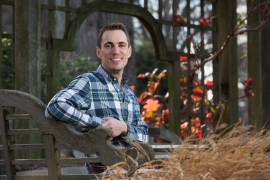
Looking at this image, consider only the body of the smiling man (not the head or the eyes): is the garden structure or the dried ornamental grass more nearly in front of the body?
the dried ornamental grass

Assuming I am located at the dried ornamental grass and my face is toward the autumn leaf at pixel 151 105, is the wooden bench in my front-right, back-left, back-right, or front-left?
front-left

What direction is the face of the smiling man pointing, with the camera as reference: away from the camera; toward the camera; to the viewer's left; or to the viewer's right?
toward the camera

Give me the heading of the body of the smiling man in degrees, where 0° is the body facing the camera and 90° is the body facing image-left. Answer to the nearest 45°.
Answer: approximately 315°
